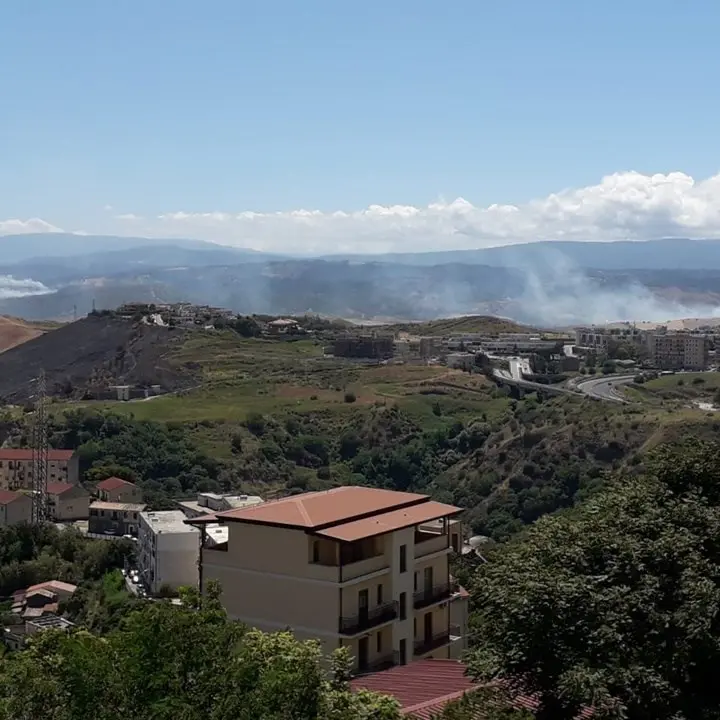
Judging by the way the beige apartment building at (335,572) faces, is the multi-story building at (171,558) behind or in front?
behind

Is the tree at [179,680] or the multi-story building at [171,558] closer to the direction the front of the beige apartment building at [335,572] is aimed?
the tree

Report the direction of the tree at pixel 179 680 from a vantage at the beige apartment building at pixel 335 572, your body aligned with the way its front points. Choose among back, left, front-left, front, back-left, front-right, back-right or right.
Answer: front-right

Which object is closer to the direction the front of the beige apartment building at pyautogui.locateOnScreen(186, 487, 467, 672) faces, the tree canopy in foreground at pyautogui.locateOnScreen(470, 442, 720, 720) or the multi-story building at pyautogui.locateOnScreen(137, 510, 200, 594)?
the tree canopy in foreground

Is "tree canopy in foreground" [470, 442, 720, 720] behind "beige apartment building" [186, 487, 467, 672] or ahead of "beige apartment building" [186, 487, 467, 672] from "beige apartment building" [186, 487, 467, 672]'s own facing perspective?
ahead

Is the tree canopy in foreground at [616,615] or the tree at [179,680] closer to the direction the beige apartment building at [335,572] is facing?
the tree canopy in foreground

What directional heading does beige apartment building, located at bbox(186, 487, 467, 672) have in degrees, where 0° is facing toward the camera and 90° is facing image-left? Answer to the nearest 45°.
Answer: approximately 315°
